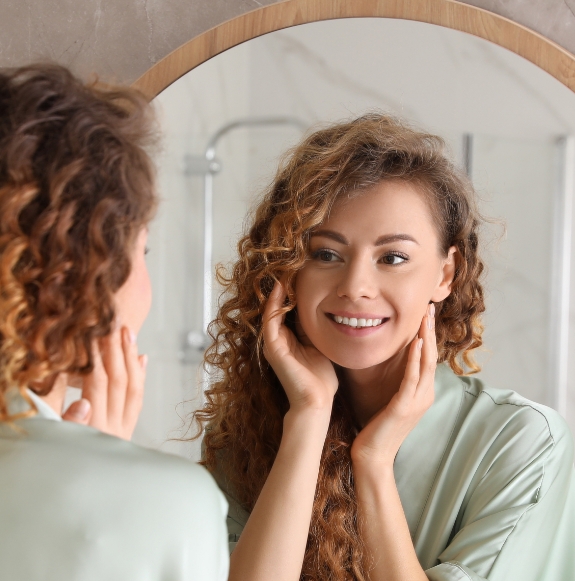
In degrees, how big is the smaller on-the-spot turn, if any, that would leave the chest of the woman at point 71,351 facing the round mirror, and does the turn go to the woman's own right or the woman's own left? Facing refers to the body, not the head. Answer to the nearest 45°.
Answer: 0° — they already face it

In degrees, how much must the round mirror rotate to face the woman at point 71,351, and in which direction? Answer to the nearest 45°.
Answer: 0° — it already faces them

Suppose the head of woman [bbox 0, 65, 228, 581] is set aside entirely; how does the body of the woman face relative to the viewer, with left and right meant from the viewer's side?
facing away from the viewer and to the right of the viewer

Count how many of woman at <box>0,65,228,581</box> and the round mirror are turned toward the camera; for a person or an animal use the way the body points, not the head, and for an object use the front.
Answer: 1

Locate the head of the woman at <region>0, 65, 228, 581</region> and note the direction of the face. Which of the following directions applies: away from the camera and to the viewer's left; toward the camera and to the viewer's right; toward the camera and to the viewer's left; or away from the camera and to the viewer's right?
away from the camera and to the viewer's right

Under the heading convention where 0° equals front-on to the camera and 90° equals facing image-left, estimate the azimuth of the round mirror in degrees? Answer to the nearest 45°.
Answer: approximately 0°
